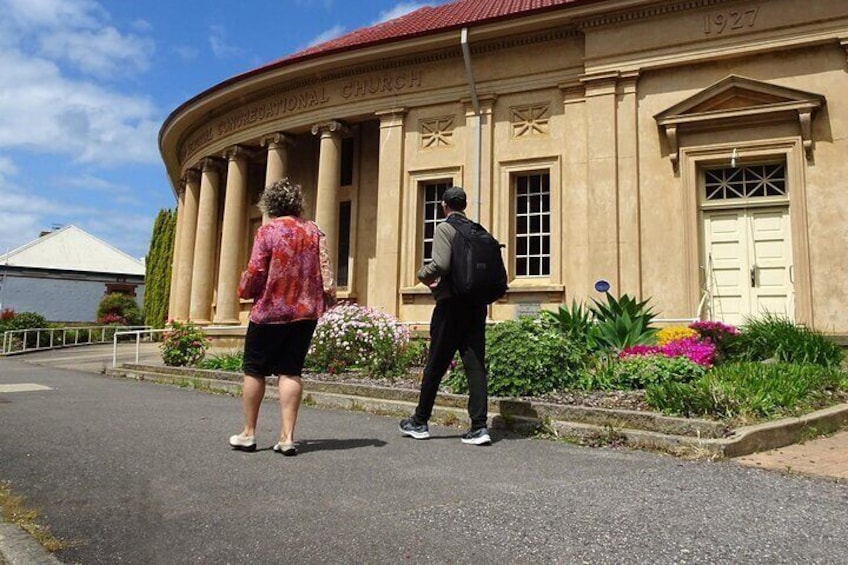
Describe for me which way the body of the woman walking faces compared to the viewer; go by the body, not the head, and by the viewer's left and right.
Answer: facing away from the viewer and to the left of the viewer

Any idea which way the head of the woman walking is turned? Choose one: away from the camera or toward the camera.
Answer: away from the camera

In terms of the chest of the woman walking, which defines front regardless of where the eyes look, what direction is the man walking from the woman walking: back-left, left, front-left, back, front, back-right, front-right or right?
back-right

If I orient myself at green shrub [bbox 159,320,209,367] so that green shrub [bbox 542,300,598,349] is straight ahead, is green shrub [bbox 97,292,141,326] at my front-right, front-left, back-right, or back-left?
back-left

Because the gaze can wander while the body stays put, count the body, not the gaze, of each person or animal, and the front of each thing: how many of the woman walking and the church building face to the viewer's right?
0

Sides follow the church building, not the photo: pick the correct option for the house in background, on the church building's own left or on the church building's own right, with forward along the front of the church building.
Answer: on the church building's own right

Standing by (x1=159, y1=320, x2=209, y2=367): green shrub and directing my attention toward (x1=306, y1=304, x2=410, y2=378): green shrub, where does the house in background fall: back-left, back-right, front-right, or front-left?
back-left

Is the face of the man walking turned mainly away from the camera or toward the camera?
away from the camera

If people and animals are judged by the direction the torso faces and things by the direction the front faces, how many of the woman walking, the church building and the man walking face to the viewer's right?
0

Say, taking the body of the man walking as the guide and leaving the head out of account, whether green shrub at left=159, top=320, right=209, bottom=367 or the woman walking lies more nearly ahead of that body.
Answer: the green shrub

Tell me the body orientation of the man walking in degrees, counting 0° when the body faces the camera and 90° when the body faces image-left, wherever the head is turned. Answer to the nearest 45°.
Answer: approximately 135°
